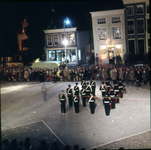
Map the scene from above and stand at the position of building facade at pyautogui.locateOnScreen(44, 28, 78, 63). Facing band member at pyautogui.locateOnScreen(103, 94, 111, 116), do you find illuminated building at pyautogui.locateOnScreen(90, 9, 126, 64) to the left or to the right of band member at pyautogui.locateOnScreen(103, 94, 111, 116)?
left

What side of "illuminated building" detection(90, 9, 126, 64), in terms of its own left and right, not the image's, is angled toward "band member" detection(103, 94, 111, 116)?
front

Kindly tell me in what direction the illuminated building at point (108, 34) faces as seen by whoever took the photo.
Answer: facing the viewer

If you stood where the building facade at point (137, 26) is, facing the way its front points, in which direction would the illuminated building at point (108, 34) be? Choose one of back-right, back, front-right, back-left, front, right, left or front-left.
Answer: right

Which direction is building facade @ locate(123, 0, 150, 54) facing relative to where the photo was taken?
toward the camera

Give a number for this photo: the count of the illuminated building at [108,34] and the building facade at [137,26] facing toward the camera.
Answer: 2
